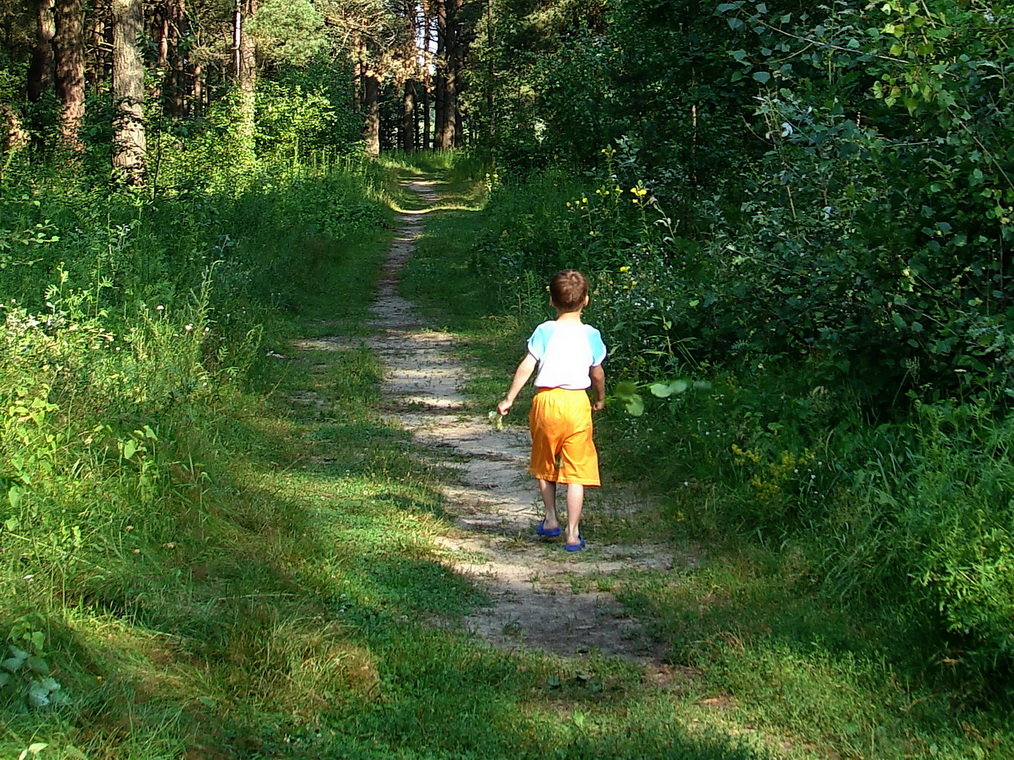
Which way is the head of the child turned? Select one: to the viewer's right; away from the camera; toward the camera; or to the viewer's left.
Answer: away from the camera

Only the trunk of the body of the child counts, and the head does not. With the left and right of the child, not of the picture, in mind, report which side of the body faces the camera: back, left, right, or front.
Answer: back

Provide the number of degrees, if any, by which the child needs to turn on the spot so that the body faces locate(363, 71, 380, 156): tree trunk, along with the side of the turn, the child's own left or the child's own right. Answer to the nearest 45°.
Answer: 0° — they already face it
